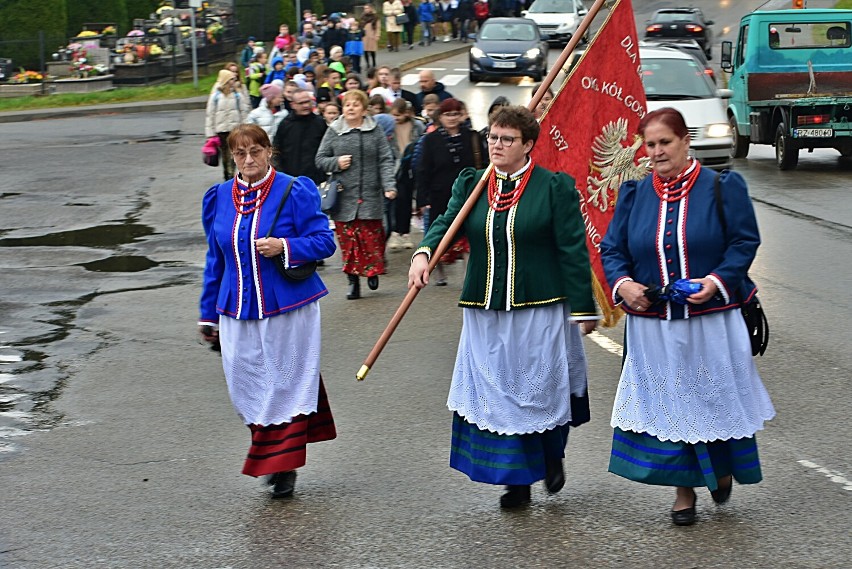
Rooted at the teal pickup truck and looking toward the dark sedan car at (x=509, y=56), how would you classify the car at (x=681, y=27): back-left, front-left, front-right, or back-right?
front-right

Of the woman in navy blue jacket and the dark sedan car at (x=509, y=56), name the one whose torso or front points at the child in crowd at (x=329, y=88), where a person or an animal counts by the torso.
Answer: the dark sedan car

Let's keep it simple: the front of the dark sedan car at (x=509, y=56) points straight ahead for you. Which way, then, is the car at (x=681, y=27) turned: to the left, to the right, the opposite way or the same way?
the opposite way

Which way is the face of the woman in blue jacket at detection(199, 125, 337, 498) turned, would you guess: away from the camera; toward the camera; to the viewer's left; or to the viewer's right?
toward the camera

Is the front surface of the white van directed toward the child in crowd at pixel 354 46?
no

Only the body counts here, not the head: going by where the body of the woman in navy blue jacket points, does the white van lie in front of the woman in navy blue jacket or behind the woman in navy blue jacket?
behind

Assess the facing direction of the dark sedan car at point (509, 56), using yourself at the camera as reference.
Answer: facing the viewer

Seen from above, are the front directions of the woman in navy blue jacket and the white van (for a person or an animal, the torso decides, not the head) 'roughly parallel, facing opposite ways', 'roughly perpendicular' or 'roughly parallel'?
roughly parallel

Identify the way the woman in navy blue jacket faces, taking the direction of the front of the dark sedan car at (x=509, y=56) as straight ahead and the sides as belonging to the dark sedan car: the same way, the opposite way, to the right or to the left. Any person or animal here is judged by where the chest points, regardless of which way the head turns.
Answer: the same way

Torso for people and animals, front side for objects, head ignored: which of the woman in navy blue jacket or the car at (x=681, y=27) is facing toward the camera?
the woman in navy blue jacket

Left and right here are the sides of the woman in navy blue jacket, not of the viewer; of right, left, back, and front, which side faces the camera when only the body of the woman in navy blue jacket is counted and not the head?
front

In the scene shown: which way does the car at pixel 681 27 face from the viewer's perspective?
away from the camera

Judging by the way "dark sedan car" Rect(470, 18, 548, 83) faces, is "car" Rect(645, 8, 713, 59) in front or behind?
behind

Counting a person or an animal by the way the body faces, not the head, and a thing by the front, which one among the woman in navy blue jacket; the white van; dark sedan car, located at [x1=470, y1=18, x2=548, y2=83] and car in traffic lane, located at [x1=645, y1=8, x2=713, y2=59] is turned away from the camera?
the car in traffic lane

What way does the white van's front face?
toward the camera

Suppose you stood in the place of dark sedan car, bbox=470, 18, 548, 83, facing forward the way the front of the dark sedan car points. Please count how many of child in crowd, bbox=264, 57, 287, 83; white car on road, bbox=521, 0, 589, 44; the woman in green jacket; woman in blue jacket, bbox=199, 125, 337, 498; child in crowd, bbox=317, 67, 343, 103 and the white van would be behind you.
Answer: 1

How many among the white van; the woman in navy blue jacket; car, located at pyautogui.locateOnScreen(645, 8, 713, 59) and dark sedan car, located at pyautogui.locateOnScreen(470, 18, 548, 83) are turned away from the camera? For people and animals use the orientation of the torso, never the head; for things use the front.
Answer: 1

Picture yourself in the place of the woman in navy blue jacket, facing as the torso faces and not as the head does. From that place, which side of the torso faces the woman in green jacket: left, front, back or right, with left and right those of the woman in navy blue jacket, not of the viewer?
right
